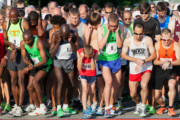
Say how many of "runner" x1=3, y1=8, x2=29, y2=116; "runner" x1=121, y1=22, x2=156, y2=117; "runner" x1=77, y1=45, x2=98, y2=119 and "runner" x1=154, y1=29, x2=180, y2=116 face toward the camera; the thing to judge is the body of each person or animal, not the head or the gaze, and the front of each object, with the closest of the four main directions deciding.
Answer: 4

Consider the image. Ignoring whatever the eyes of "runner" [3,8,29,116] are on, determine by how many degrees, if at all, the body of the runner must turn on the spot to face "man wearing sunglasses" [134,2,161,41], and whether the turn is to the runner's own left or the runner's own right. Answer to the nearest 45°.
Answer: approximately 90° to the runner's own left

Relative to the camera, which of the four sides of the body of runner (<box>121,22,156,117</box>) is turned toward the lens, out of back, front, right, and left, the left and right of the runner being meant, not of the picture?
front

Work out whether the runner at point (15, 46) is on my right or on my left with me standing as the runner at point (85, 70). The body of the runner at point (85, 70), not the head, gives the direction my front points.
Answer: on my right

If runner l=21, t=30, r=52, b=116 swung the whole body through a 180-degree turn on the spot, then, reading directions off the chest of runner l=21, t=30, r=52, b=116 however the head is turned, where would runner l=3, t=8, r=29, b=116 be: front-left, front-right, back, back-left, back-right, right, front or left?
left

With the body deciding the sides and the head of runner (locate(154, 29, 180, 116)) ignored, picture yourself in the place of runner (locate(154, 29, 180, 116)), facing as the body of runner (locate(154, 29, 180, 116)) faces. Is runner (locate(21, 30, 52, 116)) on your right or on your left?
on your right

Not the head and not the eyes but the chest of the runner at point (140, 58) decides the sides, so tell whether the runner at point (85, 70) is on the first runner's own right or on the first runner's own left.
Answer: on the first runner's own right

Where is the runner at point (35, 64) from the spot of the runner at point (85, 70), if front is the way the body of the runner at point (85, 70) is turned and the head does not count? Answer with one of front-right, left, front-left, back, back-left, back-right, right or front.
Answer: right

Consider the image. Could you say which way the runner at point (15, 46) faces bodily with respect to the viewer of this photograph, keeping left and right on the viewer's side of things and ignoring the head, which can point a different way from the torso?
facing the viewer
